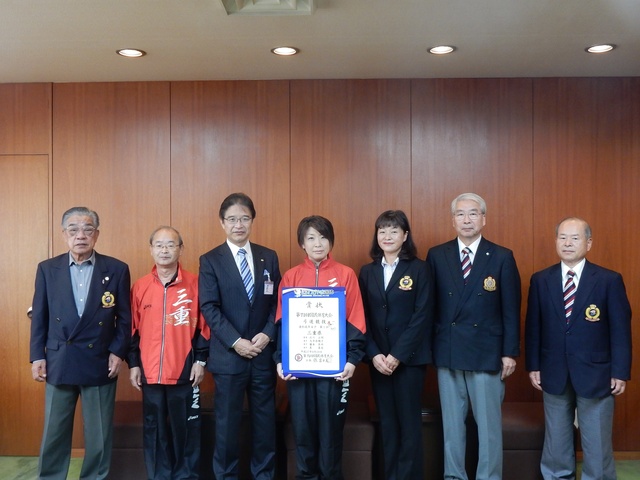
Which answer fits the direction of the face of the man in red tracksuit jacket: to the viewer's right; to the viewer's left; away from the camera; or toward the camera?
toward the camera

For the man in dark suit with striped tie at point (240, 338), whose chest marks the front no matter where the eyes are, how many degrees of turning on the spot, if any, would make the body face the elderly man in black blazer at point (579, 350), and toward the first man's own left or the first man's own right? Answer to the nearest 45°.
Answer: approximately 90° to the first man's own left

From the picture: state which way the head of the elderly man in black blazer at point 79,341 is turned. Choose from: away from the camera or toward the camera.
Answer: toward the camera

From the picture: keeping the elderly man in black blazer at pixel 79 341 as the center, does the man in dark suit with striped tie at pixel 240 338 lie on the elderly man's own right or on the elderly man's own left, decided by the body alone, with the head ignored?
on the elderly man's own left

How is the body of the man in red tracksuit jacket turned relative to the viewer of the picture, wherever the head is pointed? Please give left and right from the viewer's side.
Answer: facing the viewer

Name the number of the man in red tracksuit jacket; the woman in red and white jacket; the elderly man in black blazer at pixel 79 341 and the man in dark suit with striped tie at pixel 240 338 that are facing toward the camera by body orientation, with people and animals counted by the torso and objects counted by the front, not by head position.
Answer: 4

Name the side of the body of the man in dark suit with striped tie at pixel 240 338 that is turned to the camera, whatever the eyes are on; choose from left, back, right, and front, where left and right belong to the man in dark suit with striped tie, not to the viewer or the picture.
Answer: front

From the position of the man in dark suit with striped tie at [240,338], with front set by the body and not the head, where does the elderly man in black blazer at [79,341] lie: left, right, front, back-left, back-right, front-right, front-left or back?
right

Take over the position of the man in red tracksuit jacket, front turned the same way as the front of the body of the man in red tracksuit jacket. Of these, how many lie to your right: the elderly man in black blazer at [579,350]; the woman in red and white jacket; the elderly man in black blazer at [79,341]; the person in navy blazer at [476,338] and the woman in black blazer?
1

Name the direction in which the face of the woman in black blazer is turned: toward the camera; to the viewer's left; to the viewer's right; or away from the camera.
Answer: toward the camera

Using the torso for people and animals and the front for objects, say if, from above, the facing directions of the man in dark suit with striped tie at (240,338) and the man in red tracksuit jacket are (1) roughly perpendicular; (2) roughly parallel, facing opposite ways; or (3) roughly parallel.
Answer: roughly parallel

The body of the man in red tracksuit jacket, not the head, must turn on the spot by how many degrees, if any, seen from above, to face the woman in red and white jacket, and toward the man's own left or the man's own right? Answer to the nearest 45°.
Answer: approximately 90° to the man's own left

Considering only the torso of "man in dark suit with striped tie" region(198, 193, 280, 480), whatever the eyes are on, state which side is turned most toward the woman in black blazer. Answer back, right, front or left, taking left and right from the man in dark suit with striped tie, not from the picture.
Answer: left

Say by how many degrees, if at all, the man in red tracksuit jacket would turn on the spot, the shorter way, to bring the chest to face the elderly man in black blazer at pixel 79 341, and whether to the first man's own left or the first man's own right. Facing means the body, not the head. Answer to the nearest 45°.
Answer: approximately 90° to the first man's own right

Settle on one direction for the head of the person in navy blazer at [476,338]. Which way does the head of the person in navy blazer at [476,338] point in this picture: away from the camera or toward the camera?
toward the camera
